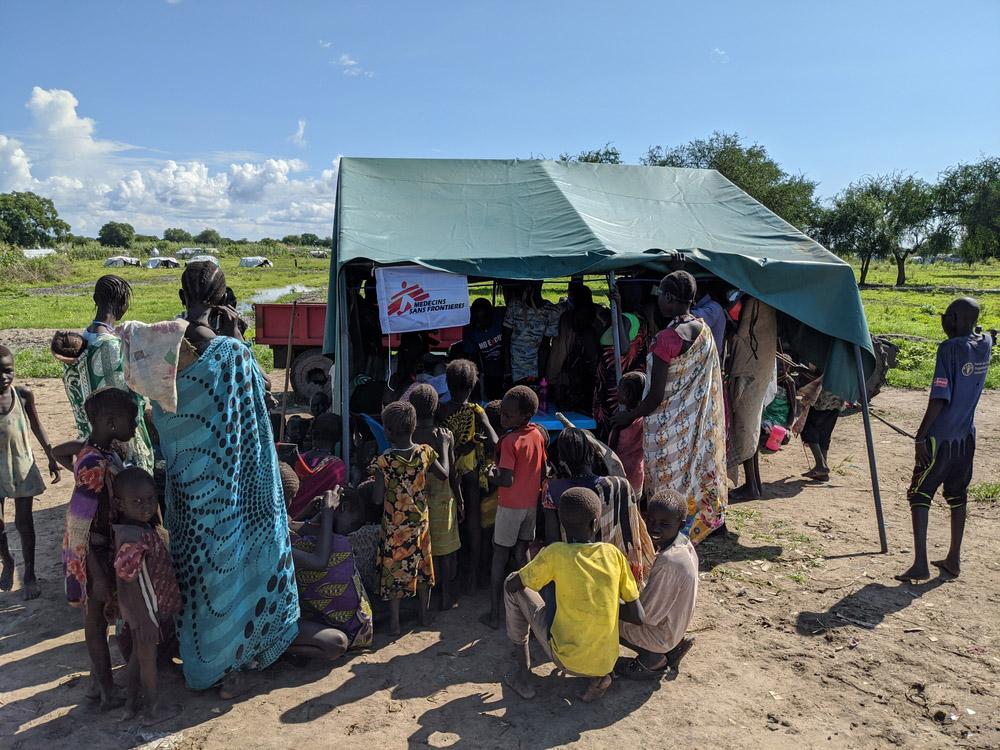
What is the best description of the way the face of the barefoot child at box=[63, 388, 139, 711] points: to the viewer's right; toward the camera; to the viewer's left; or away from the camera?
to the viewer's right

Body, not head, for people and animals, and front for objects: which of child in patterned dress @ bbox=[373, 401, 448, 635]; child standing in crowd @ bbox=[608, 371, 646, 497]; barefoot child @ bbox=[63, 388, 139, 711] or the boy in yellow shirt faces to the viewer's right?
the barefoot child

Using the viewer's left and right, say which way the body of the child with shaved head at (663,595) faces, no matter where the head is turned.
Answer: facing to the left of the viewer

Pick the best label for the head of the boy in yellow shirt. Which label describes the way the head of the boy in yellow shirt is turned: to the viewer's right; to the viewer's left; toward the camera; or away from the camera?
away from the camera

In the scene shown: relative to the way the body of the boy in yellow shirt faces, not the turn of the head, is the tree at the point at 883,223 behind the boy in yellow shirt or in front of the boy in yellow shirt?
in front

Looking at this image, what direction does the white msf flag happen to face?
toward the camera

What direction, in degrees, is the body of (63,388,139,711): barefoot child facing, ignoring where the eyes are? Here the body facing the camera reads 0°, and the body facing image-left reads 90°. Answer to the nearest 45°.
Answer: approximately 270°

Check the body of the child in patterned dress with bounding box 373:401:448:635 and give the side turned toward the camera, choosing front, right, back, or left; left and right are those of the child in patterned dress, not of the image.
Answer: back

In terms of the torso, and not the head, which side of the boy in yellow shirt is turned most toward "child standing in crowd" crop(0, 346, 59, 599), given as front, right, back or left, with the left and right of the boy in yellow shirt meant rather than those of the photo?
left

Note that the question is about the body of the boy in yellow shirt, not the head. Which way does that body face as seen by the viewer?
away from the camera

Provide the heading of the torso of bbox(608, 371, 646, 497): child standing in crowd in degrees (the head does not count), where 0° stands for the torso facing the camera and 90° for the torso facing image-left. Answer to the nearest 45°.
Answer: approximately 180°
